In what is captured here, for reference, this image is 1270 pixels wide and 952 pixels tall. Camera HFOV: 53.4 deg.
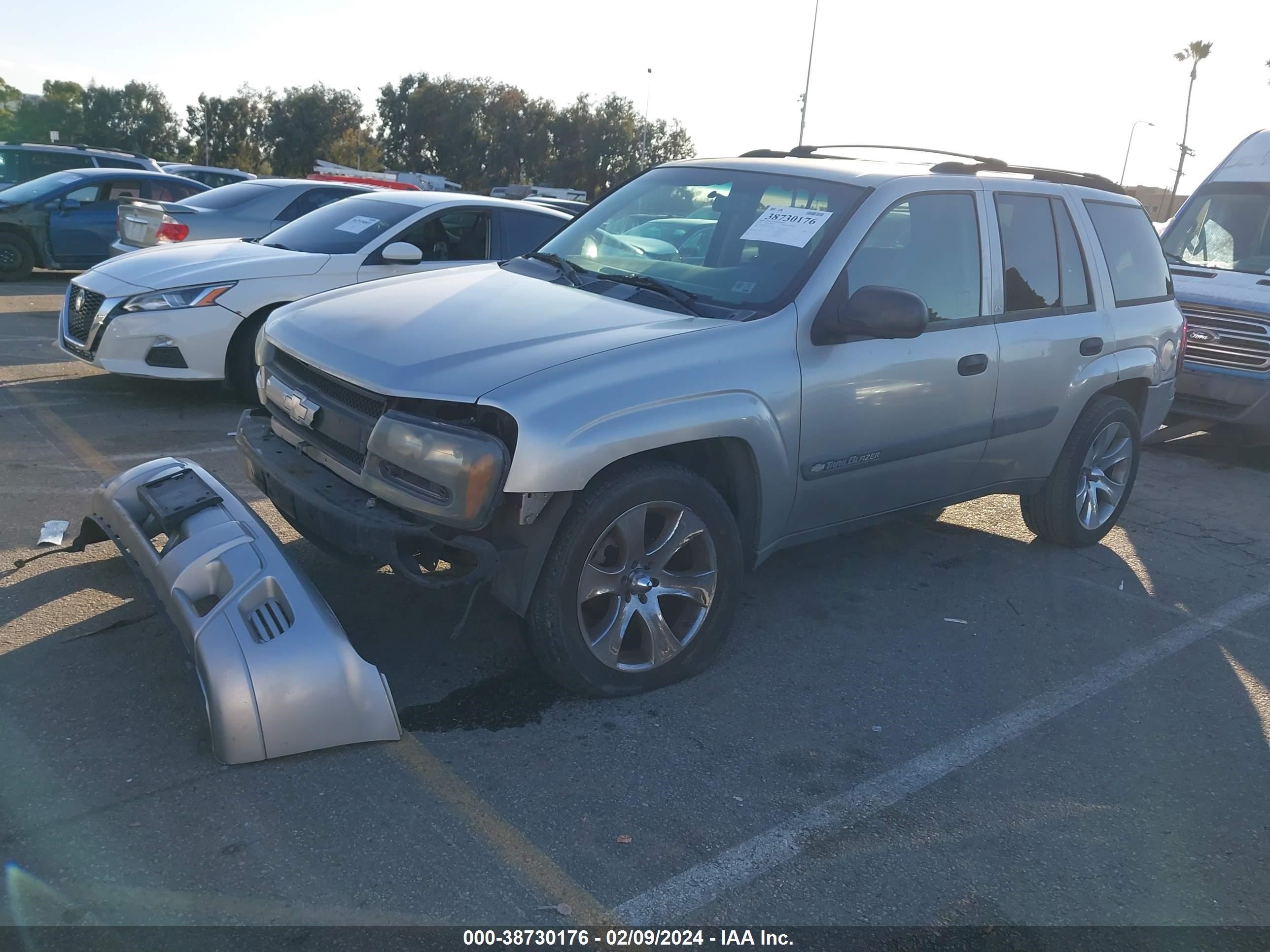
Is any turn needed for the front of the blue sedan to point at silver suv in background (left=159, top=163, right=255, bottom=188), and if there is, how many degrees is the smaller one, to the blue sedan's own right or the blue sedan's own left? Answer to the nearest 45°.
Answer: approximately 135° to the blue sedan's own right

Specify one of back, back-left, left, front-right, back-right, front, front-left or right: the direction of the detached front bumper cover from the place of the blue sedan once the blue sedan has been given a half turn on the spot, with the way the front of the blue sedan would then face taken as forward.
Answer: back-right

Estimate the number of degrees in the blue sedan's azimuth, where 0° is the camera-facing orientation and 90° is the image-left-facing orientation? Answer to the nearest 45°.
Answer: approximately 45°

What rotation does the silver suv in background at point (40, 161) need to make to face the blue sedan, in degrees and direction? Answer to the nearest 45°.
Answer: approximately 45° to its left

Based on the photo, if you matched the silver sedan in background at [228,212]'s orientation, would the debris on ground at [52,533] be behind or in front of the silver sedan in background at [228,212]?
behind

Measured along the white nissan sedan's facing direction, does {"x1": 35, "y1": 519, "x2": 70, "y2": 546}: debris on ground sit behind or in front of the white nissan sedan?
in front

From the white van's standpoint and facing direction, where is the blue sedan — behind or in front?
in front

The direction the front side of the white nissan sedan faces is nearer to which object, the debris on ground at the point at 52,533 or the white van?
the debris on ground
